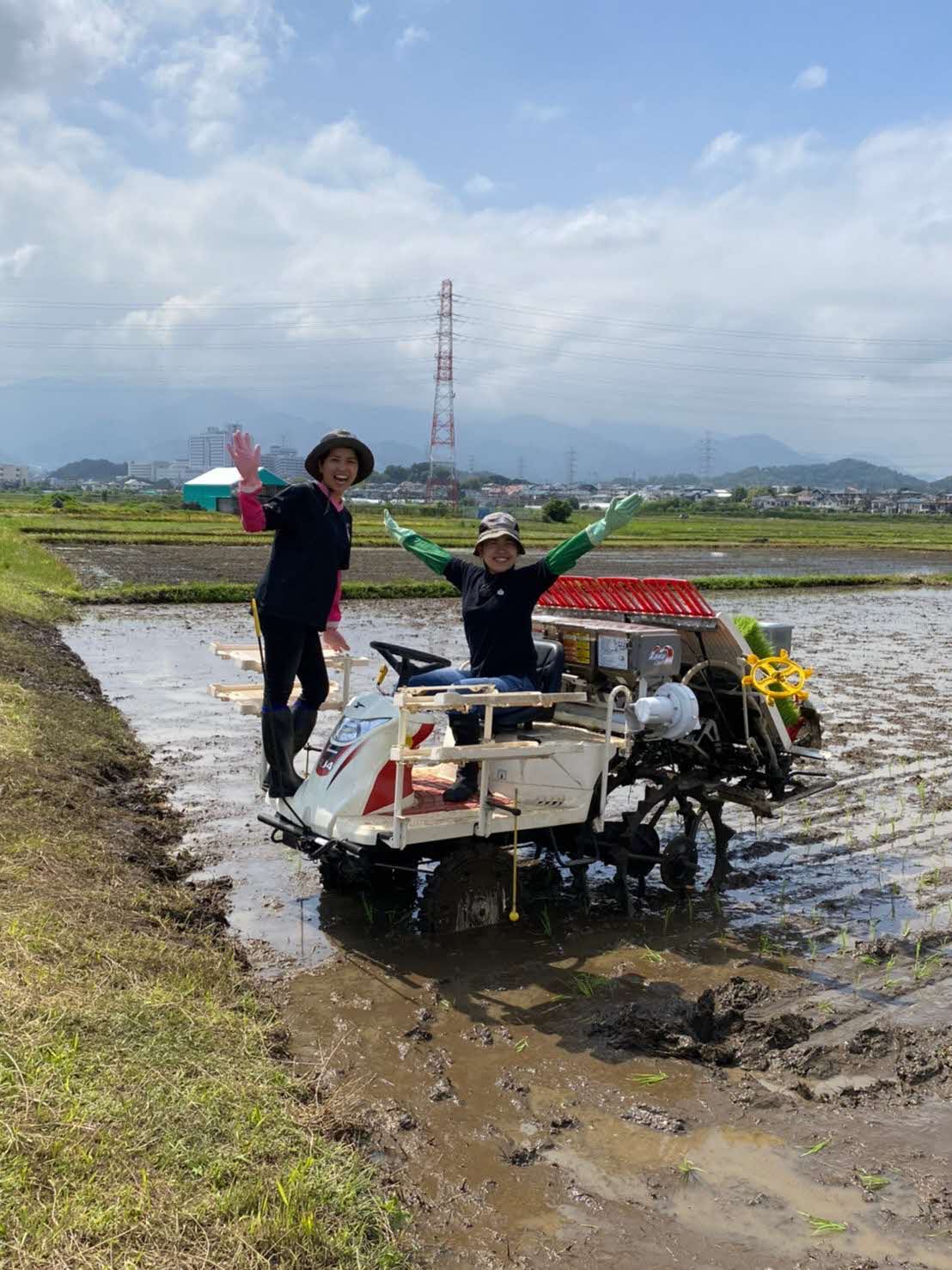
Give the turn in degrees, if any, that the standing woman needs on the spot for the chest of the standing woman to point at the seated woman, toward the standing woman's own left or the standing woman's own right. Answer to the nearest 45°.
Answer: approximately 45° to the standing woman's own left

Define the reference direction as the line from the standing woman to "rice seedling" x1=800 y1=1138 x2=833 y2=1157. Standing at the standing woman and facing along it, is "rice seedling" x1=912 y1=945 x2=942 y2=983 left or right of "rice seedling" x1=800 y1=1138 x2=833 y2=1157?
left

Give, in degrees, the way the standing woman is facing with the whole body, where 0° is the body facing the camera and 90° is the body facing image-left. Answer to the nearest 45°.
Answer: approximately 315°

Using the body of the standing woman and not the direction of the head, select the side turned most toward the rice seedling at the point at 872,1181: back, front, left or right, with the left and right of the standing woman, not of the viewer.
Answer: front

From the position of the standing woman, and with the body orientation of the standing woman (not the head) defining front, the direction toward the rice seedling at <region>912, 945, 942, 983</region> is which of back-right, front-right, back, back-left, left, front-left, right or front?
front-left
